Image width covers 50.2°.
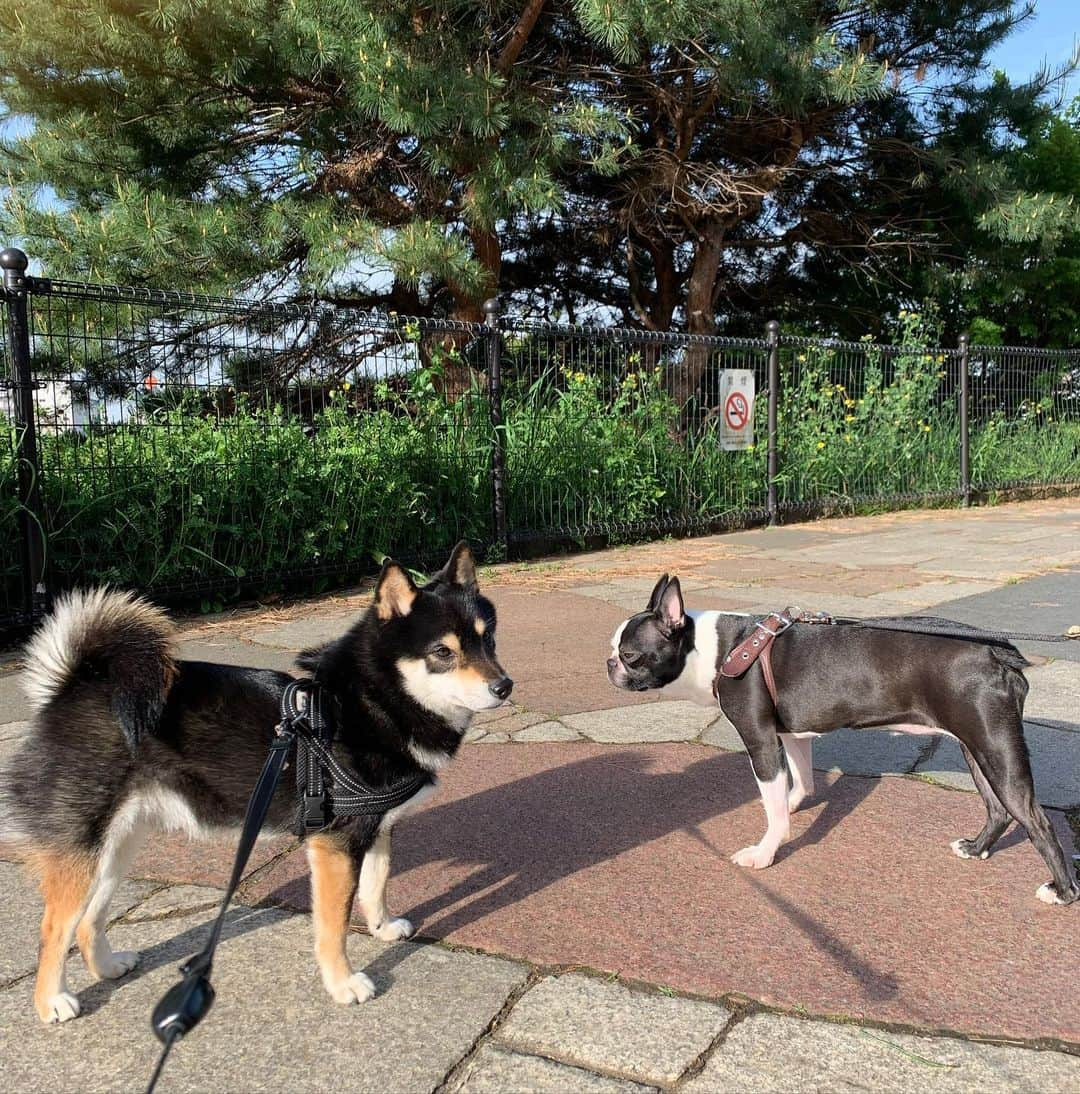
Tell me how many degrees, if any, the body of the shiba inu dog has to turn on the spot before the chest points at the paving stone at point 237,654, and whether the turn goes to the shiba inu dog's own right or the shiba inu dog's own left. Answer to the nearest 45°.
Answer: approximately 90° to the shiba inu dog's own left

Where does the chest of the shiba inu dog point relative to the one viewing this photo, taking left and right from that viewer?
facing to the right of the viewer

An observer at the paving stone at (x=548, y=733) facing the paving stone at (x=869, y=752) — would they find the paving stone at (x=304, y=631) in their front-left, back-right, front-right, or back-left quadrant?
back-left

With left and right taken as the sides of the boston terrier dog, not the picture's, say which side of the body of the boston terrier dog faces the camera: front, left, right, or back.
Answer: left

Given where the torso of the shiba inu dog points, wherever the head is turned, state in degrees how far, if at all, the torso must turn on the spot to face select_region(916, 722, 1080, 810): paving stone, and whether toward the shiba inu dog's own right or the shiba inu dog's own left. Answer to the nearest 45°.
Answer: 0° — it already faces it

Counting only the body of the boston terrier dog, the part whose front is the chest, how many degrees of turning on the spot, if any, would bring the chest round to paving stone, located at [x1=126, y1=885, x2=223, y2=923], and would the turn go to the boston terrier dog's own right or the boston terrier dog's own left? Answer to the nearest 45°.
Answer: approximately 45° to the boston terrier dog's own left

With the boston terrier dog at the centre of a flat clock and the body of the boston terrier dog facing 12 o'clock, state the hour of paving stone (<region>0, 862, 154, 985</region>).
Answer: The paving stone is roughly at 11 o'clock from the boston terrier dog.

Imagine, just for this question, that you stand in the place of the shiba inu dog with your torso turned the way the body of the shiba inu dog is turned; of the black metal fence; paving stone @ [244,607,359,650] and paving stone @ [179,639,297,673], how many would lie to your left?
3

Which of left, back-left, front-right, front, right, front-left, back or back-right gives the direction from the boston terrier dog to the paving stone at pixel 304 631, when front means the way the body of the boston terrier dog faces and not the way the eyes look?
front-right

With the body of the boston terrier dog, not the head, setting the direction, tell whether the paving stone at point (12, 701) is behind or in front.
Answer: in front

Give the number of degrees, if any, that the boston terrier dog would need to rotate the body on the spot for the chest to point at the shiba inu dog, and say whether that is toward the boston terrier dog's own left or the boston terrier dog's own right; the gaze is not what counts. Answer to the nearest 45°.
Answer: approximately 45° to the boston terrier dog's own left

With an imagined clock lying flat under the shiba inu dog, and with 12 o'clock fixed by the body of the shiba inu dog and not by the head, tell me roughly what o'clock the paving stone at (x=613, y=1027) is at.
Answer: The paving stone is roughly at 1 o'clock from the shiba inu dog.

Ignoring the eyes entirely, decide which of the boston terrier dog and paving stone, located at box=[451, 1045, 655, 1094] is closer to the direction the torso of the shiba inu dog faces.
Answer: the boston terrier dog

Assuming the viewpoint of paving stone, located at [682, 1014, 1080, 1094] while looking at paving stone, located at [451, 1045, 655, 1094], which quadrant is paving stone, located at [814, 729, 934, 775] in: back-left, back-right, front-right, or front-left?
back-right
